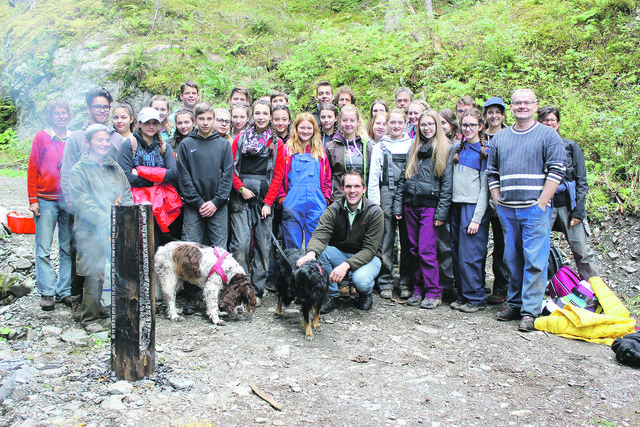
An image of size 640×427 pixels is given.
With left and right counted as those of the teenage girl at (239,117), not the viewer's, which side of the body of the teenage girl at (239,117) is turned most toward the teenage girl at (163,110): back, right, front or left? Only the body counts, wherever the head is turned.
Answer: right

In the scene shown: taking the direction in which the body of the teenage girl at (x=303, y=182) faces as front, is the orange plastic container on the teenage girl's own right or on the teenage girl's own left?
on the teenage girl's own right

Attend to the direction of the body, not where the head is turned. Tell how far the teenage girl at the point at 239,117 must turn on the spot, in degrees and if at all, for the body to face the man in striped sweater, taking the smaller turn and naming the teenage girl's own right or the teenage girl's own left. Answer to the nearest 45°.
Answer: approximately 45° to the teenage girl's own left

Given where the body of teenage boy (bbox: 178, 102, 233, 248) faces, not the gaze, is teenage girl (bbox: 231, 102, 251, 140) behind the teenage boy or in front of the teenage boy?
behind
